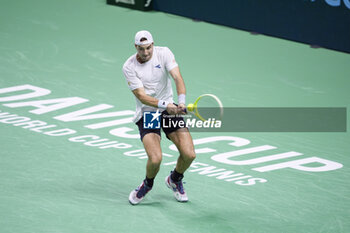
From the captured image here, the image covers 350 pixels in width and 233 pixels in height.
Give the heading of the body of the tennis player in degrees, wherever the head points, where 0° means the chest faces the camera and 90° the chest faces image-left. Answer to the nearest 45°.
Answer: approximately 0°
